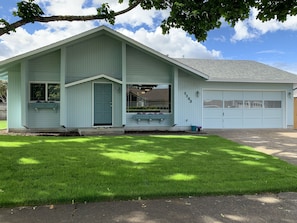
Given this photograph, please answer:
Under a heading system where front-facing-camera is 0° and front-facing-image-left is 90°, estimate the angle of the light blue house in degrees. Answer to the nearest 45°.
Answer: approximately 0°

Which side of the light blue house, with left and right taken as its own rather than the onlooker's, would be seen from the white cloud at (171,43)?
back
